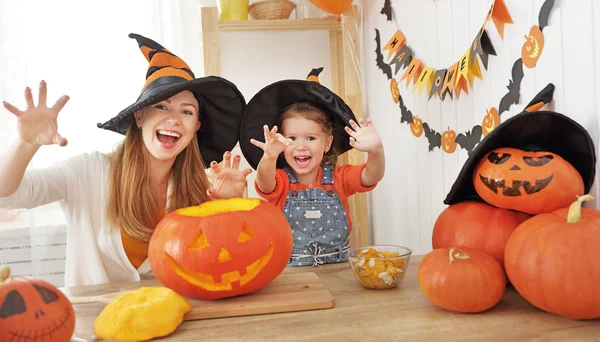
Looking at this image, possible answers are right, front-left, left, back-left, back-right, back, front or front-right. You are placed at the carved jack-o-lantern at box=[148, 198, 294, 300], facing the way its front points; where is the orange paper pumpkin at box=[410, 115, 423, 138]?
back-left

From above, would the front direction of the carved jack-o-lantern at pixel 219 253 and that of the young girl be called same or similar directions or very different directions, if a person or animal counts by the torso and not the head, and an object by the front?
same or similar directions

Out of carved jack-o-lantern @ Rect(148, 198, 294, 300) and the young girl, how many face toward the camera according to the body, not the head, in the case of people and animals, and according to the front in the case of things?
2

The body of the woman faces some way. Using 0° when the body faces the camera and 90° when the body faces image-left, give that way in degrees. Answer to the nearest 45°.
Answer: approximately 315°

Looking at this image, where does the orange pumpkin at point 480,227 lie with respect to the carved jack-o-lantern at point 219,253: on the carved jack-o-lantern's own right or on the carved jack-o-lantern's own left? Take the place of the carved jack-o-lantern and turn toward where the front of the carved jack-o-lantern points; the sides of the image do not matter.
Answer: on the carved jack-o-lantern's own left

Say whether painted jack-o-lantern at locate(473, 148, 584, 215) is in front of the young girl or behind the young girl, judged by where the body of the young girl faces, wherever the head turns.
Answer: in front

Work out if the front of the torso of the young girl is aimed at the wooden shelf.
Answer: no

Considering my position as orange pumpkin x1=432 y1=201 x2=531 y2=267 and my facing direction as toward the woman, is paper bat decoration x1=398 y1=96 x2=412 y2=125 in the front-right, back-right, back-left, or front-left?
front-right

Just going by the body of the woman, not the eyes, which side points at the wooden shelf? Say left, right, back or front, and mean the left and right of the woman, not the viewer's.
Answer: left

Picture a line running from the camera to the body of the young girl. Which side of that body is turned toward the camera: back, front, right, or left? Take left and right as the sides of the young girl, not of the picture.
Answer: front

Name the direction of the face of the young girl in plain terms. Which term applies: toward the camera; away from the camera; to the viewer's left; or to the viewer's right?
toward the camera

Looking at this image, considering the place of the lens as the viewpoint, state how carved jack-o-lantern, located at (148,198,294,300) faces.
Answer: facing the viewer

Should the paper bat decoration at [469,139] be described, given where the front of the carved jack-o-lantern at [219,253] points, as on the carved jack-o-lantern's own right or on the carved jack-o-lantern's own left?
on the carved jack-o-lantern's own left

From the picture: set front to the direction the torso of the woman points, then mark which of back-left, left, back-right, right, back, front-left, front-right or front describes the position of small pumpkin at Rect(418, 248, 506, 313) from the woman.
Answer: front

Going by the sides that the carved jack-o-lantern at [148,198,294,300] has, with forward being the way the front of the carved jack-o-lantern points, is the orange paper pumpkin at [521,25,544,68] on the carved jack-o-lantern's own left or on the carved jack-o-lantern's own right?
on the carved jack-o-lantern's own left
